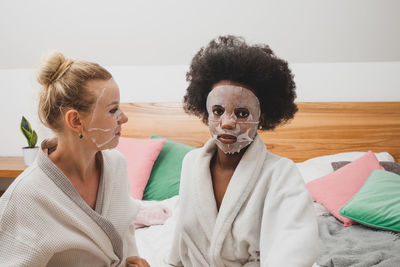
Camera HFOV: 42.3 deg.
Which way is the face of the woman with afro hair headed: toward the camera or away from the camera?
toward the camera

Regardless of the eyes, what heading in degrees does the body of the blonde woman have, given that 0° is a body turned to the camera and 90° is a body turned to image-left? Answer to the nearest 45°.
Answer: approximately 315°

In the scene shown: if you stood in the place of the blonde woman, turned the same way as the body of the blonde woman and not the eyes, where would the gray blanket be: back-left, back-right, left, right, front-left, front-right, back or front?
front-left

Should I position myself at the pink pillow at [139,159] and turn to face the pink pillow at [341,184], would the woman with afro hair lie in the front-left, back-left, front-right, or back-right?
front-right

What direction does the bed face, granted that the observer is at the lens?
facing the viewer

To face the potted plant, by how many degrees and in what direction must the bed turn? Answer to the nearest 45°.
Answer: approximately 90° to its right

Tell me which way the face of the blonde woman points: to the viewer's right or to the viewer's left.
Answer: to the viewer's right
